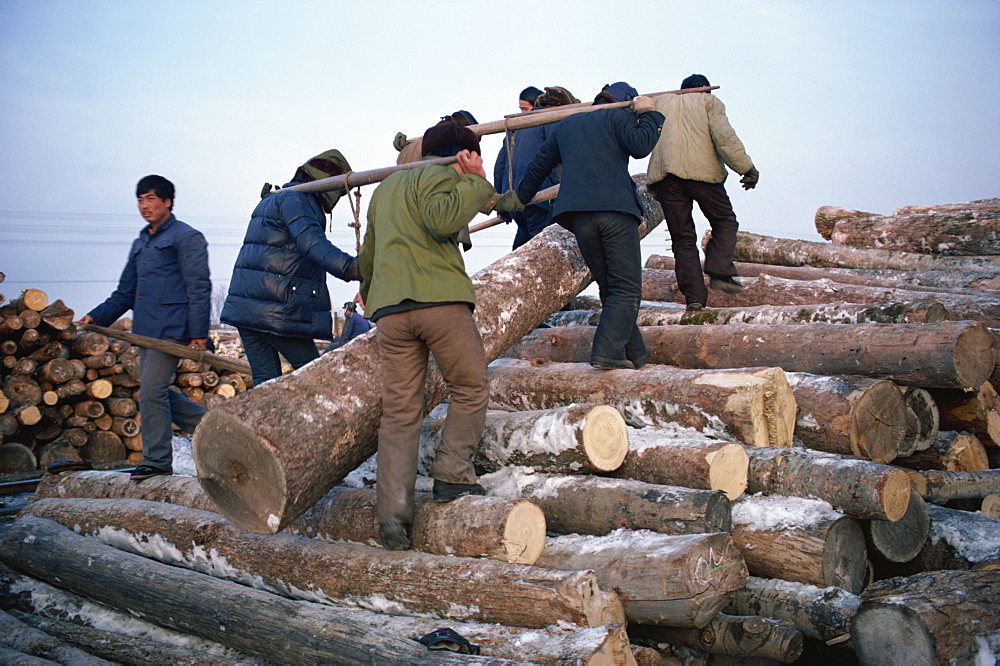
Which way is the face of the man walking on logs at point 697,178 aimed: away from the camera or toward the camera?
away from the camera

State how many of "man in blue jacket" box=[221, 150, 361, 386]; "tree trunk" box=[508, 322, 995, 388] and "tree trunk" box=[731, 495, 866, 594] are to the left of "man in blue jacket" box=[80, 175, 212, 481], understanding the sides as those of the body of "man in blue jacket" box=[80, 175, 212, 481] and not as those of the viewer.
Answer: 3

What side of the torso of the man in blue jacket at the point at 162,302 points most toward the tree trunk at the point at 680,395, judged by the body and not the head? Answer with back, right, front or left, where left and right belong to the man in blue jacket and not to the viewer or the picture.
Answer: left

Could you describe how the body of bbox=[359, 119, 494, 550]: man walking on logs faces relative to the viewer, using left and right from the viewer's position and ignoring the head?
facing away from the viewer and to the right of the viewer

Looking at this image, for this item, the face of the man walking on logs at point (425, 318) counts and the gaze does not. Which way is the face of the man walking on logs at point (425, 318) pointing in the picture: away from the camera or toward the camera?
away from the camera

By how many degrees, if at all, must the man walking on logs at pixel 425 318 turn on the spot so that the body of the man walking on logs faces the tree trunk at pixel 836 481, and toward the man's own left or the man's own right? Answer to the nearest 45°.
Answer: approximately 45° to the man's own right

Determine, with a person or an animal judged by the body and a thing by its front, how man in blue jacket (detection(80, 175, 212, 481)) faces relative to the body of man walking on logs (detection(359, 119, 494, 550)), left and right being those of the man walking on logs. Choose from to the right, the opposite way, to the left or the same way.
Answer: the opposite way

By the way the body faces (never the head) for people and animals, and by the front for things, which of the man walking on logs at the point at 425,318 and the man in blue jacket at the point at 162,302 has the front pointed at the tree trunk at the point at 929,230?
the man walking on logs

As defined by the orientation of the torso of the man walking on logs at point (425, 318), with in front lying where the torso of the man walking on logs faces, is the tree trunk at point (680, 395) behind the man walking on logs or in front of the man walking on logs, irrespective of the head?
in front

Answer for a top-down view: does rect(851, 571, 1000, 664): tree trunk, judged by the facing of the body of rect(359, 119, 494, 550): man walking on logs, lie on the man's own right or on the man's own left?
on the man's own right
